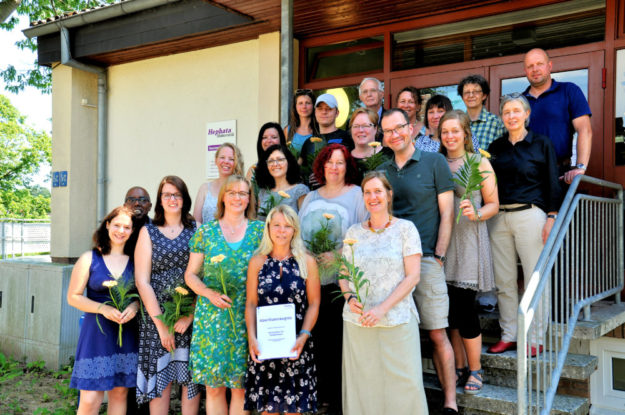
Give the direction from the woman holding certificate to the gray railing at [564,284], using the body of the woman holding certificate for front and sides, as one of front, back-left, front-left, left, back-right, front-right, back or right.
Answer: left

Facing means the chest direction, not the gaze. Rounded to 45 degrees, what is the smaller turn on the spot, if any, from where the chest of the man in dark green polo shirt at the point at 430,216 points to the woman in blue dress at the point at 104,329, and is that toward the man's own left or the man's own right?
approximately 45° to the man's own right

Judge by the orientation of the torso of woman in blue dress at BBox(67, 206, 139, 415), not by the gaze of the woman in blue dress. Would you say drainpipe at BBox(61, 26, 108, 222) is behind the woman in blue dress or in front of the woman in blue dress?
behind

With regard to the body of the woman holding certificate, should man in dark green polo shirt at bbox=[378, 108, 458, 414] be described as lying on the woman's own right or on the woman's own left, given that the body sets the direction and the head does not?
on the woman's own left

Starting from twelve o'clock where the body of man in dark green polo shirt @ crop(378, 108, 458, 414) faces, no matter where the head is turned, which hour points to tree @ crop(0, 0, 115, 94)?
The tree is roughly at 3 o'clock from the man in dark green polo shirt.

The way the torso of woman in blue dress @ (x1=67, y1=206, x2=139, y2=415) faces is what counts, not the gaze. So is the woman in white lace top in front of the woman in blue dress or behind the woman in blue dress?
in front

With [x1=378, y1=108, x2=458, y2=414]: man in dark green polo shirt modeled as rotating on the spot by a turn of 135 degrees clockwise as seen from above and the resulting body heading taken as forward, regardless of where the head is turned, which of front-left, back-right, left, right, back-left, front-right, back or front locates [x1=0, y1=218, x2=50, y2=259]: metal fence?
front-left

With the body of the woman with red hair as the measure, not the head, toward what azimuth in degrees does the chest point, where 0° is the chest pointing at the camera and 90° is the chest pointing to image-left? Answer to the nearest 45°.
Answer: approximately 0°

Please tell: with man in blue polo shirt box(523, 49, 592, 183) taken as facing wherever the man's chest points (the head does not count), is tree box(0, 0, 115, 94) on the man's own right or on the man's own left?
on the man's own right

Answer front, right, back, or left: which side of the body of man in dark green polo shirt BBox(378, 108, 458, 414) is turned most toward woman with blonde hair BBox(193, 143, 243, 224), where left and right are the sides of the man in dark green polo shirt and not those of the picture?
right

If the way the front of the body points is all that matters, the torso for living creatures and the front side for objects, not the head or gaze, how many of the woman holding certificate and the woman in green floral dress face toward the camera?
2

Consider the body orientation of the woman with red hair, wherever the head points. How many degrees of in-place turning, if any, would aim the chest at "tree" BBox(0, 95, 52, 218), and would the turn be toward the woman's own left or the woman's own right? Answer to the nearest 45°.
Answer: approximately 135° to the woman's own right

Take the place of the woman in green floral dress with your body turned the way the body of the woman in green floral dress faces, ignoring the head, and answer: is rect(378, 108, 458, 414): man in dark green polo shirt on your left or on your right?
on your left

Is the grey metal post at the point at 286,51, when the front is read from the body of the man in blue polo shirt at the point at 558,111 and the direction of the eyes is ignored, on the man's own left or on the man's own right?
on the man's own right
